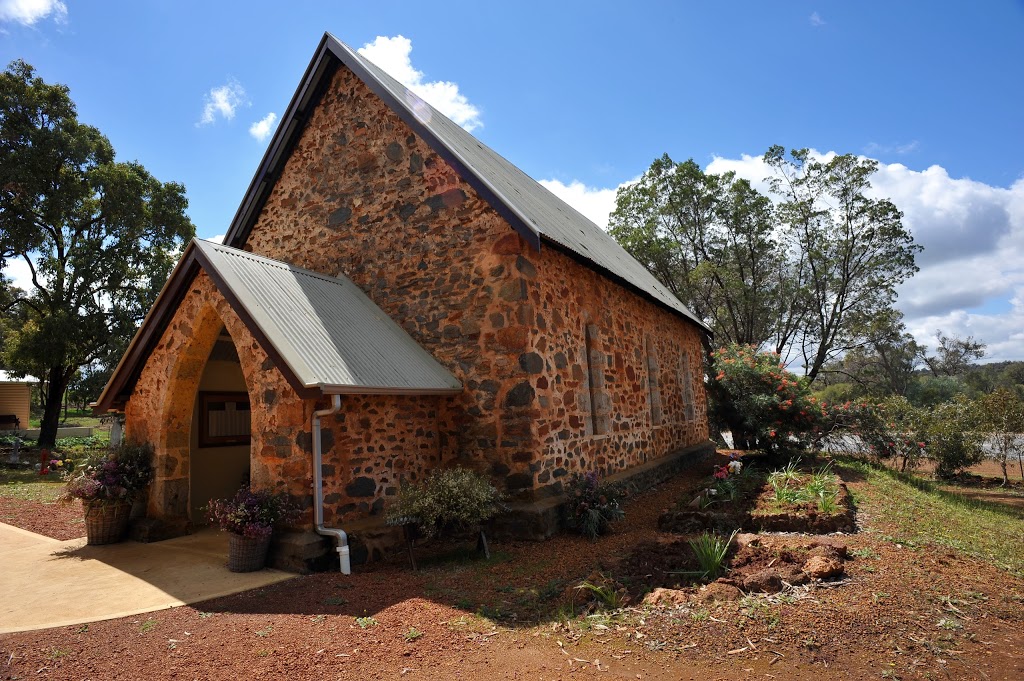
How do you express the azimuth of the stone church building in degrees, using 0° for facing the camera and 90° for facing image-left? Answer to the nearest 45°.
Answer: approximately 45°

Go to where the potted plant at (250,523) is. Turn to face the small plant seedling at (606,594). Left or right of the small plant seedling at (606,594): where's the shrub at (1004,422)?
left

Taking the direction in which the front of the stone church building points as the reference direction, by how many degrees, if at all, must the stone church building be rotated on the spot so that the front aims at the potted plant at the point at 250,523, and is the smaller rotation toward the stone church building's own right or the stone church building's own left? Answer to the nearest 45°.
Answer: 0° — it already faces it

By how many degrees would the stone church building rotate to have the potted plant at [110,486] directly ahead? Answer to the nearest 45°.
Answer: approximately 45° to its right

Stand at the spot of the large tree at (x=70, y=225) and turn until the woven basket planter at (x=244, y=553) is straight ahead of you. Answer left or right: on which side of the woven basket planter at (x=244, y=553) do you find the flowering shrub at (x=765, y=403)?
left

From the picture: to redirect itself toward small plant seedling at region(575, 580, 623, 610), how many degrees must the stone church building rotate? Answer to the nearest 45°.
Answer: approximately 90° to its left

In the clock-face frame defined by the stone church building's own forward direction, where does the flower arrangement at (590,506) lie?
The flower arrangement is roughly at 10 o'clock from the stone church building.

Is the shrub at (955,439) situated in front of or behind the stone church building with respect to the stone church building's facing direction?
behind

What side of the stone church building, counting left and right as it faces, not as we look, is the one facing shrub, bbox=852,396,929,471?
back

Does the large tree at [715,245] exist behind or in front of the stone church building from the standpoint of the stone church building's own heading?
behind

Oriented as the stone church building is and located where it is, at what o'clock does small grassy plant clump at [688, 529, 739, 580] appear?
The small grassy plant clump is roughly at 9 o'clock from the stone church building.
